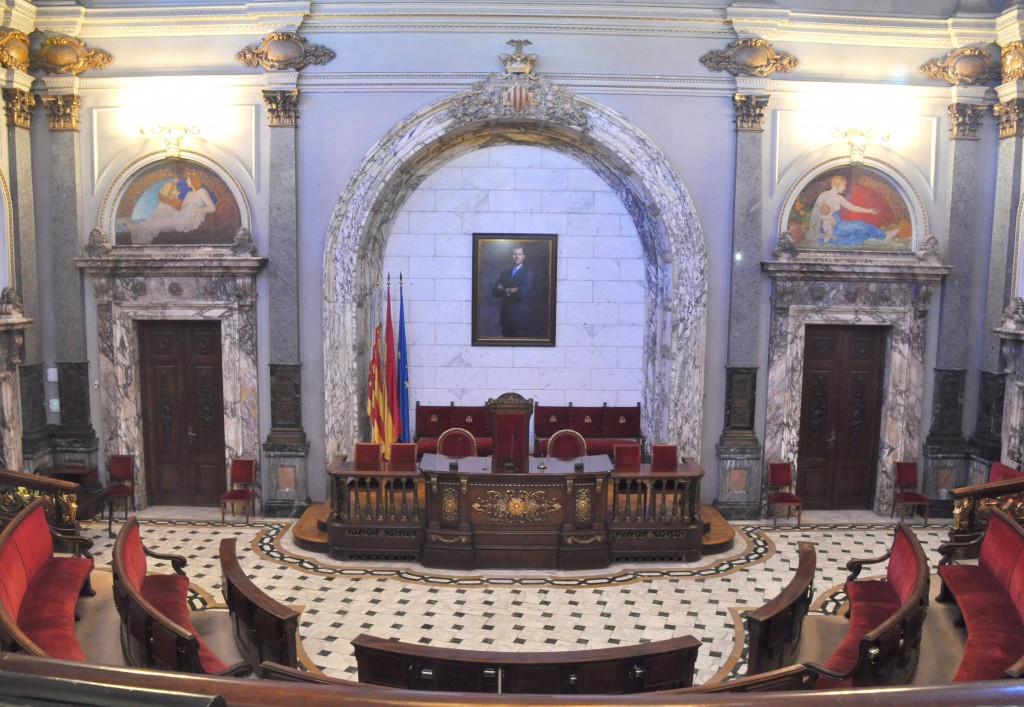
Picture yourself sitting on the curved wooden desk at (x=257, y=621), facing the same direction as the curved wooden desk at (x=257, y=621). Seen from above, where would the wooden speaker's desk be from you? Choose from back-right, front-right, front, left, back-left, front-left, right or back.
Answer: front

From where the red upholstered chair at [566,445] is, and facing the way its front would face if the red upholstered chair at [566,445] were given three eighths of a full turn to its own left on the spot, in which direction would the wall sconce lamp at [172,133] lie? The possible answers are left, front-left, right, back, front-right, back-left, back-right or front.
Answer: back-left

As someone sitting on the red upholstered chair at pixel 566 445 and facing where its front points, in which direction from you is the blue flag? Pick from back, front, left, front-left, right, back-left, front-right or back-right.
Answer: back-right

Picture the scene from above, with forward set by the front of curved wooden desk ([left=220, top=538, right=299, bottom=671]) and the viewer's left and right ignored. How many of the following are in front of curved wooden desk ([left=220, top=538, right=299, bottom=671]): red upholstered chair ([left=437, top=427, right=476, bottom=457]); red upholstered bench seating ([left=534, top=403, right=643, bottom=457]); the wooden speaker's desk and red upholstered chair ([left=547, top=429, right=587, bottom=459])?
4

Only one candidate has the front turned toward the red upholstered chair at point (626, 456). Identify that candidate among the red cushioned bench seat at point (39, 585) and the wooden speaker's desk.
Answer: the red cushioned bench seat

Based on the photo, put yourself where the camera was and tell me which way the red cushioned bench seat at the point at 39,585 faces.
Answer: facing to the right of the viewer

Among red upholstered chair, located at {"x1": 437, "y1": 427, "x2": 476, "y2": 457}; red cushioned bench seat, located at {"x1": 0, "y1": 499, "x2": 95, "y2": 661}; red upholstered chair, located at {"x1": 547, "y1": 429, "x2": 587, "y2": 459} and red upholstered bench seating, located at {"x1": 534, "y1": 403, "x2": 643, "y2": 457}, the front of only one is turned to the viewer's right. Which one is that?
the red cushioned bench seat

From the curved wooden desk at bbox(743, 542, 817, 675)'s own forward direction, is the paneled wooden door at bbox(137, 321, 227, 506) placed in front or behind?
in front

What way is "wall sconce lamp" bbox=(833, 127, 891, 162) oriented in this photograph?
toward the camera

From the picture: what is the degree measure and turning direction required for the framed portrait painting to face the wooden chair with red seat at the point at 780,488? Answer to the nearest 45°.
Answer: approximately 45° to its left

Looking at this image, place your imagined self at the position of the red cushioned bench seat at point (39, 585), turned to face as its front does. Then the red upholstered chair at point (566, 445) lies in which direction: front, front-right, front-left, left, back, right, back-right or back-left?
front

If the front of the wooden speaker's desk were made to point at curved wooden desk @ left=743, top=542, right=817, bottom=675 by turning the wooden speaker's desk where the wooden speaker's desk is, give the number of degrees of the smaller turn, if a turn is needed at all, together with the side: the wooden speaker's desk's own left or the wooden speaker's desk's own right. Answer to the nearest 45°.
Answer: approximately 45° to the wooden speaker's desk's own left

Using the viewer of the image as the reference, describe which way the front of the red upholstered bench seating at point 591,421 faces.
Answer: facing the viewer

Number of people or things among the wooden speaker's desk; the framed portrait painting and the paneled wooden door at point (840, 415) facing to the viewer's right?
0
